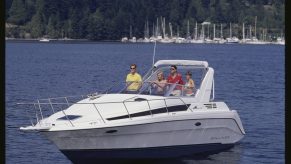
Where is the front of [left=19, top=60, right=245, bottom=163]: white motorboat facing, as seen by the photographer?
facing the viewer and to the left of the viewer
